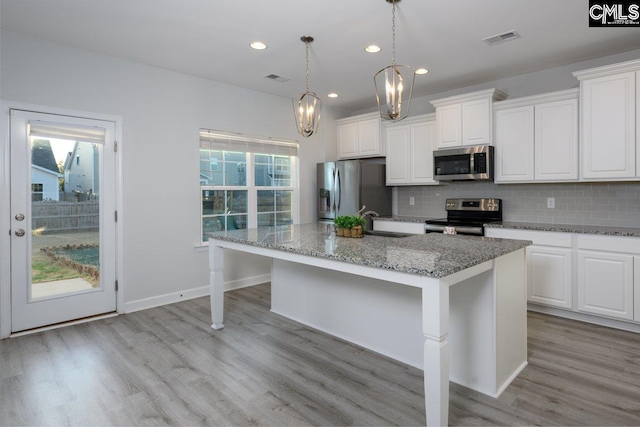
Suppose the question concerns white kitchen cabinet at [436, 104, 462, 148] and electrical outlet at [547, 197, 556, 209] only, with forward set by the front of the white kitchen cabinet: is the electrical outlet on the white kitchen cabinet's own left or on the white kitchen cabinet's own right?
on the white kitchen cabinet's own left

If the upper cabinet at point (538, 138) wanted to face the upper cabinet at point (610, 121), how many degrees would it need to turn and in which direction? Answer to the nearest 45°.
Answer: approximately 90° to its left

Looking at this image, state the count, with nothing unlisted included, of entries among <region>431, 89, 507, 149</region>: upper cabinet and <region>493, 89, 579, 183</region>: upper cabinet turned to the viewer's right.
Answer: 0

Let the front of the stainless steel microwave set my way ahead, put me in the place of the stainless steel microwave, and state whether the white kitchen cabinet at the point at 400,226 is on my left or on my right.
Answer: on my right

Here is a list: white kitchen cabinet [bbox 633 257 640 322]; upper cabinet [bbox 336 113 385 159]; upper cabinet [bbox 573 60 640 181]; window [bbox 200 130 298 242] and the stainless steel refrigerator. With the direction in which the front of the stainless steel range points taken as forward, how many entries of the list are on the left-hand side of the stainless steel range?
2

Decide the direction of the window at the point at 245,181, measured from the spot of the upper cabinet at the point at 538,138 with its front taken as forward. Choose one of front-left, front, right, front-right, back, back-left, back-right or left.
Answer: front-right

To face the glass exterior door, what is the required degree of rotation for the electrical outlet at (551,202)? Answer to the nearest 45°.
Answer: approximately 45° to its right

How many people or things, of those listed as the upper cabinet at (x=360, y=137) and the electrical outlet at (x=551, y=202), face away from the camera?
0

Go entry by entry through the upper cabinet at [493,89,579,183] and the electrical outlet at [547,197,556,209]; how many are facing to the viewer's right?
0
